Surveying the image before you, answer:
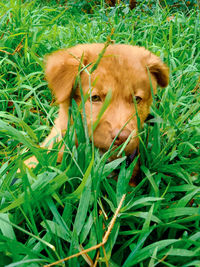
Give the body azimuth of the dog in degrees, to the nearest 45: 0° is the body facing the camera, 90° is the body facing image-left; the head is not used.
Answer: approximately 0°
